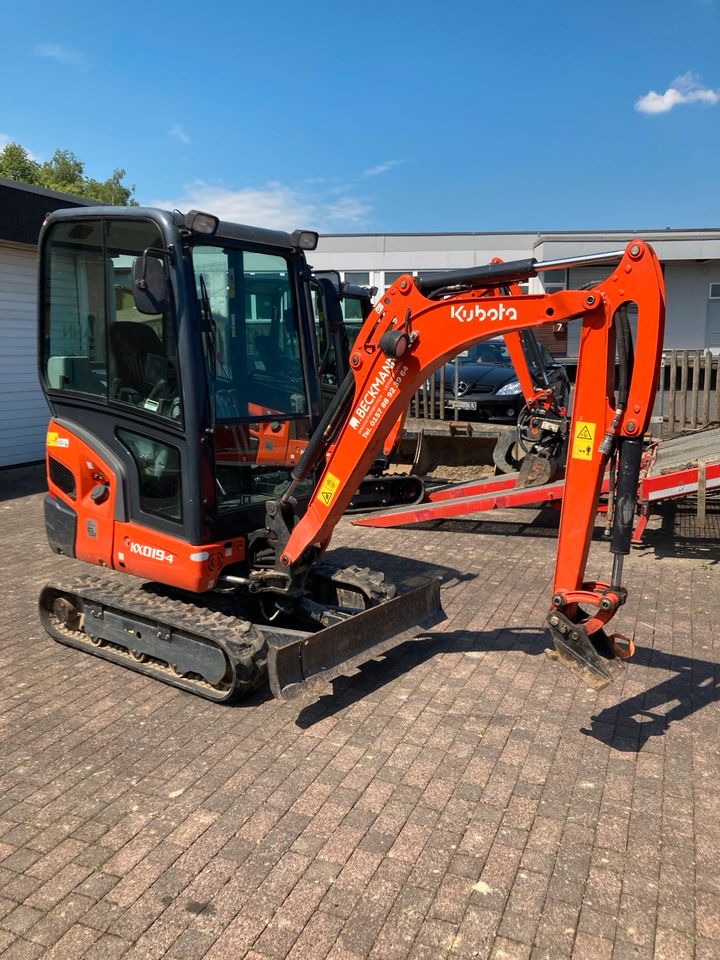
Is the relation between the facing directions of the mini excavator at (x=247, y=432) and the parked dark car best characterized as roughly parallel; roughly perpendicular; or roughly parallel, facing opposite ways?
roughly perpendicular

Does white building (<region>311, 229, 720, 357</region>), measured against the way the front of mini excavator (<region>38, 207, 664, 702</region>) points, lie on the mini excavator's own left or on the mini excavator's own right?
on the mini excavator's own left

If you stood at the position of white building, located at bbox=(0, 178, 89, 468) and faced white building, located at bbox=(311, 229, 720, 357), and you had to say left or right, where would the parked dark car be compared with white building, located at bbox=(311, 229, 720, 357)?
right

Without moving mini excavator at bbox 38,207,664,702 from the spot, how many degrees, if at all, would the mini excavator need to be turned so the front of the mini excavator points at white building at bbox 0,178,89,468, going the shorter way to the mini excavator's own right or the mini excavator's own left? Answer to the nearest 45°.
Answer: approximately 180°

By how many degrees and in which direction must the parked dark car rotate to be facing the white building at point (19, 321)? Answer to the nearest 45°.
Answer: approximately 45° to its right

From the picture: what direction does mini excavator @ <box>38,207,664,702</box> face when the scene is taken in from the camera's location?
facing the viewer and to the right of the viewer

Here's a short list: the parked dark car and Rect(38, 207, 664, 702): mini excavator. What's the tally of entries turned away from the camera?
0
